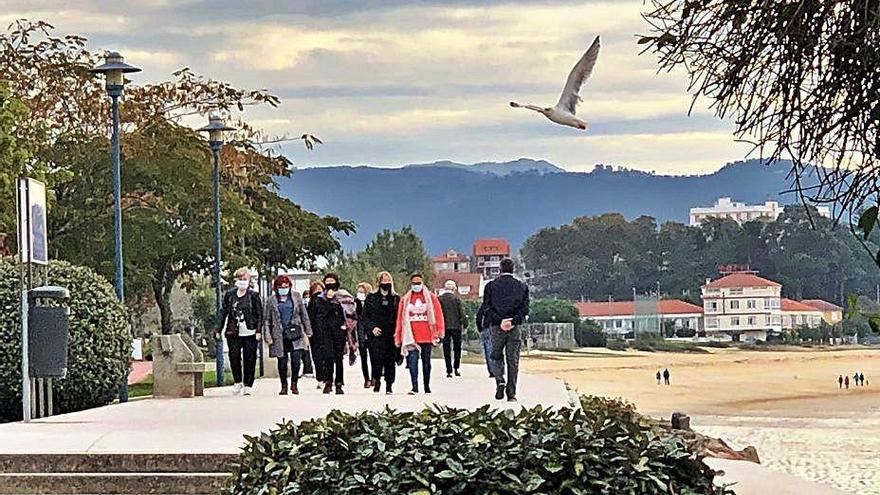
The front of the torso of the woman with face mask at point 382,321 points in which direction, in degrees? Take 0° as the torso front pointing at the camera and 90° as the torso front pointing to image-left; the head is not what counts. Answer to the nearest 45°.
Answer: approximately 0°

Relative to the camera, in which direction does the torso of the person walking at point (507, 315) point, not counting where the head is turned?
away from the camera

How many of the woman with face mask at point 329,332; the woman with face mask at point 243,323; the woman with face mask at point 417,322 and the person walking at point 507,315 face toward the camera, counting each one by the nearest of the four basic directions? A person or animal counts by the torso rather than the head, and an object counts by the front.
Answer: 3

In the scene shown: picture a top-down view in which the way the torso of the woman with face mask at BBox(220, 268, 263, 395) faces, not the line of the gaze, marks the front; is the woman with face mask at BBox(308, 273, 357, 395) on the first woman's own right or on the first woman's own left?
on the first woman's own left
